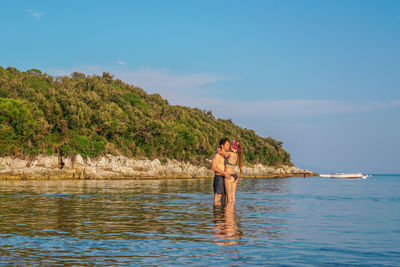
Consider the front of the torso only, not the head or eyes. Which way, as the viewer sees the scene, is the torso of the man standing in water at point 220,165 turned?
to the viewer's right

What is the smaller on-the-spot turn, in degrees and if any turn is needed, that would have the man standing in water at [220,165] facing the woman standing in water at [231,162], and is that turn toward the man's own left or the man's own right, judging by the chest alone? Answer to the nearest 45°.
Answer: approximately 45° to the man's own left
